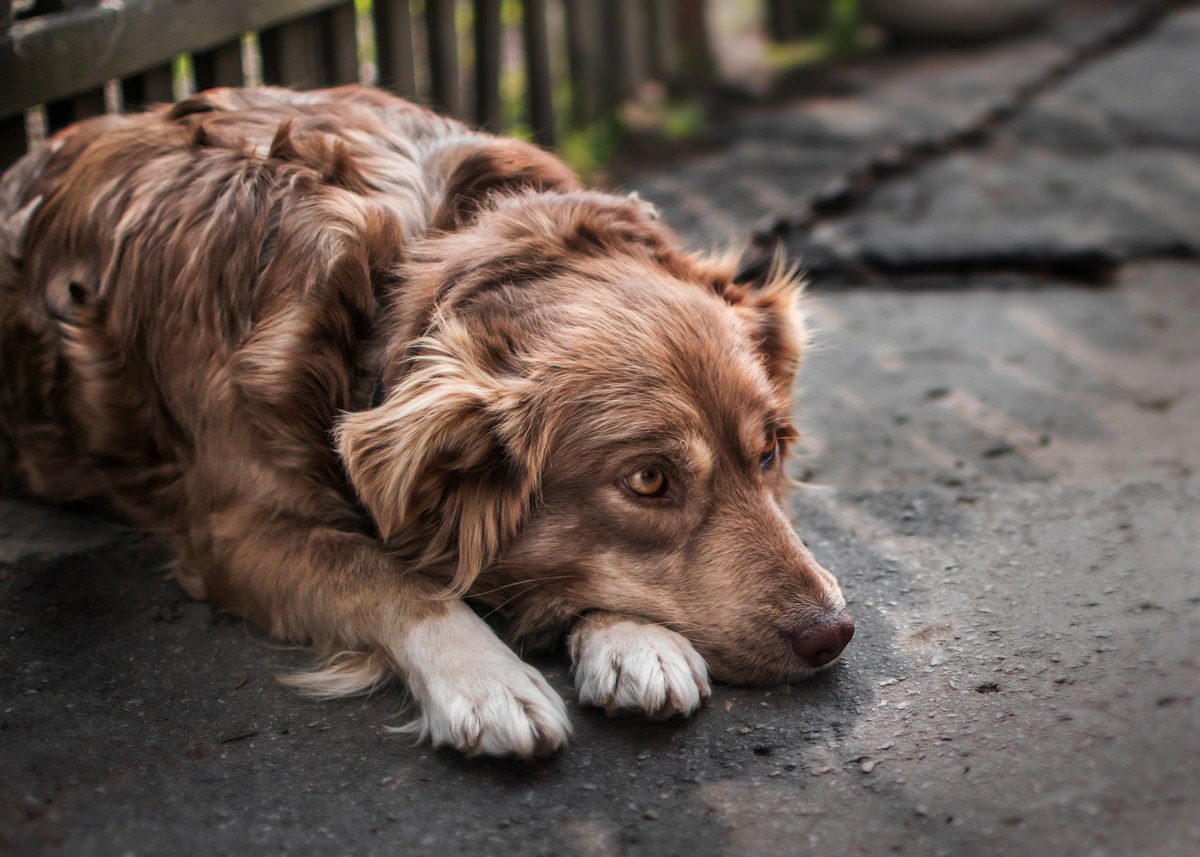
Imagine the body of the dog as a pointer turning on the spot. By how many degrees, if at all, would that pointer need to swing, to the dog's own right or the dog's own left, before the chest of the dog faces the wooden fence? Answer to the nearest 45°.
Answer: approximately 135° to the dog's own left

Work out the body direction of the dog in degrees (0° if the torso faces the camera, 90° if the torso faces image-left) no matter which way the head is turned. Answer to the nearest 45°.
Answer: approximately 315°
